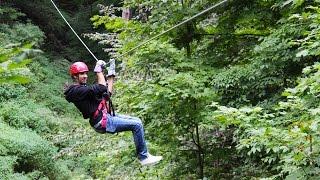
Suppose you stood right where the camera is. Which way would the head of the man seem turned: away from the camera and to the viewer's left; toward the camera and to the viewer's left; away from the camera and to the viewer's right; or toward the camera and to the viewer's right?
toward the camera and to the viewer's right

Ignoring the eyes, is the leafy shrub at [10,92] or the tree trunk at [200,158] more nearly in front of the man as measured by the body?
the tree trunk

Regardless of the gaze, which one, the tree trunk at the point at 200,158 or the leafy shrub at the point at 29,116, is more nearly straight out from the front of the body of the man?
the tree trunk

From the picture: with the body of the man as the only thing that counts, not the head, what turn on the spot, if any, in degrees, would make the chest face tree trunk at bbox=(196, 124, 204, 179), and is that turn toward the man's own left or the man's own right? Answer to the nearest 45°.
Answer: approximately 45° to the man's own left

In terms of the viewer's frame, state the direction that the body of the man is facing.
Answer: to the viewer's right
